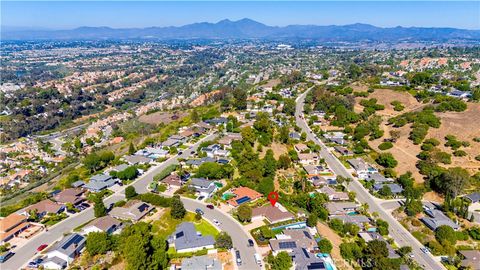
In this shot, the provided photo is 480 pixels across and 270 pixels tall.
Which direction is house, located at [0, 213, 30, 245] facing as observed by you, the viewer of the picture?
facing the viewer and to the right of the viewer

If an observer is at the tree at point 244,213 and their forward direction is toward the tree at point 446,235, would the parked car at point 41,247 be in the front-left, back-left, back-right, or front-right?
back-right

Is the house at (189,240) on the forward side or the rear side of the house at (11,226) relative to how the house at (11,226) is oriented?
on the forward side

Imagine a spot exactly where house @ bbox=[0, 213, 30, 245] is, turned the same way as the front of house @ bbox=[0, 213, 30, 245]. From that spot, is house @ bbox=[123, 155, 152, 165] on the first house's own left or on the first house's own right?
on the first house's own left
